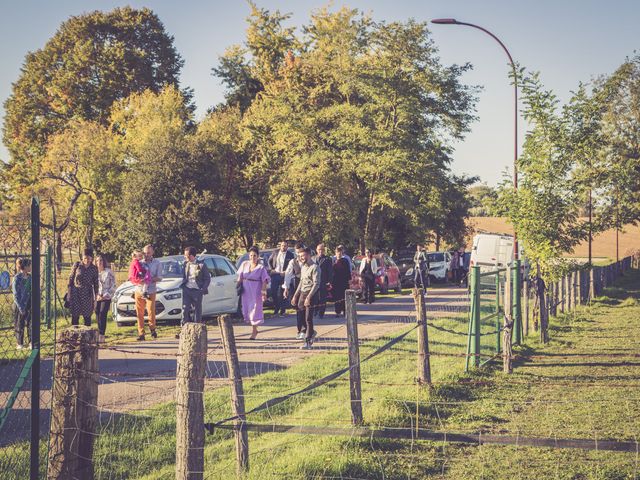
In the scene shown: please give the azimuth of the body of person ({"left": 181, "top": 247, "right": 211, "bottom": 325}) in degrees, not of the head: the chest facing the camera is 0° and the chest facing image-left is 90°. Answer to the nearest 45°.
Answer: approximately 45°

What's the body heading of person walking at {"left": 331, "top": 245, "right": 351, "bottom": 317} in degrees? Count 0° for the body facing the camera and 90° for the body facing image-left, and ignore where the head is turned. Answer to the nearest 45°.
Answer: approximately 45°

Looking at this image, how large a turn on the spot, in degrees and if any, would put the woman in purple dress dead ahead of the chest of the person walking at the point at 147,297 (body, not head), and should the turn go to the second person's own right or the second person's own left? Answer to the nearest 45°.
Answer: approximately 90° to the second person's own left

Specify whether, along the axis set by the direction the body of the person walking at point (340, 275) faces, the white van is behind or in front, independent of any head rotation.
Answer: behind

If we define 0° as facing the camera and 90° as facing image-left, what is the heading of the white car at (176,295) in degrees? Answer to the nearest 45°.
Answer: approximately 45°

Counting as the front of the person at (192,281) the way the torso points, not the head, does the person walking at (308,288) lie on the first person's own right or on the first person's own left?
on the first person's own left

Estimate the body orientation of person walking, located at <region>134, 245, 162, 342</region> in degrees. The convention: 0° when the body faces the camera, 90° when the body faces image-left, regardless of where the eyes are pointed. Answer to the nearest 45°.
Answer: approximately 45°

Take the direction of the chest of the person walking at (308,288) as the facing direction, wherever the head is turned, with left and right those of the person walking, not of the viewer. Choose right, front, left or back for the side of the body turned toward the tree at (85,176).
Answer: right

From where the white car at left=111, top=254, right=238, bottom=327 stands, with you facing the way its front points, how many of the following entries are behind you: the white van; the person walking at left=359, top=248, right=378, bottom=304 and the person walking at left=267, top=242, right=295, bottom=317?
3
